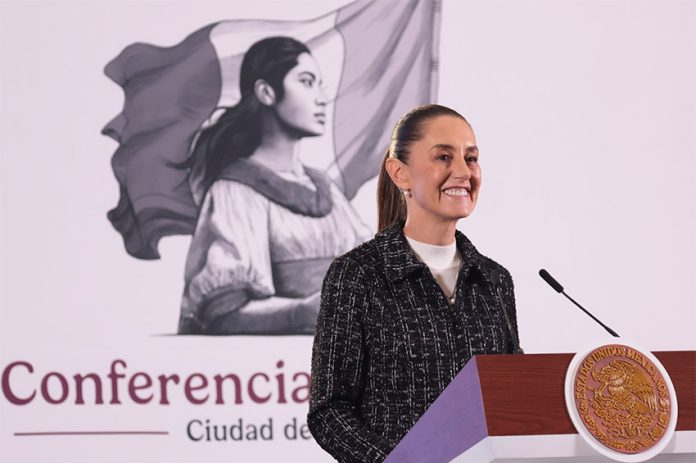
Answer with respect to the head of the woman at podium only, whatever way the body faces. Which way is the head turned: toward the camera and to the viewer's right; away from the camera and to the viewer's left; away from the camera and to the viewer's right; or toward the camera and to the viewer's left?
toward the camera and to the viewer's right

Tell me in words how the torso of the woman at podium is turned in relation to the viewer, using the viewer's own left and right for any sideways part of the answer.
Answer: facing the viewer and to the right of the viewer
